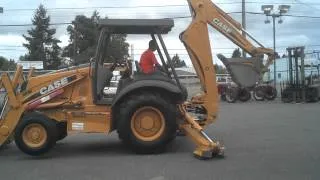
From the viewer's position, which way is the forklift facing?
facing the viewer and to the left of the viewer

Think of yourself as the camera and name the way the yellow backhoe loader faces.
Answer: facing to the left of the viewer

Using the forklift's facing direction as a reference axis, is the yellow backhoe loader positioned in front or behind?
in front

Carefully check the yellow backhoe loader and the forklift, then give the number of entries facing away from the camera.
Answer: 0

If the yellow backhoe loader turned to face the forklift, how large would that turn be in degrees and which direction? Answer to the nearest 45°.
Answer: approximately 135° to its right
